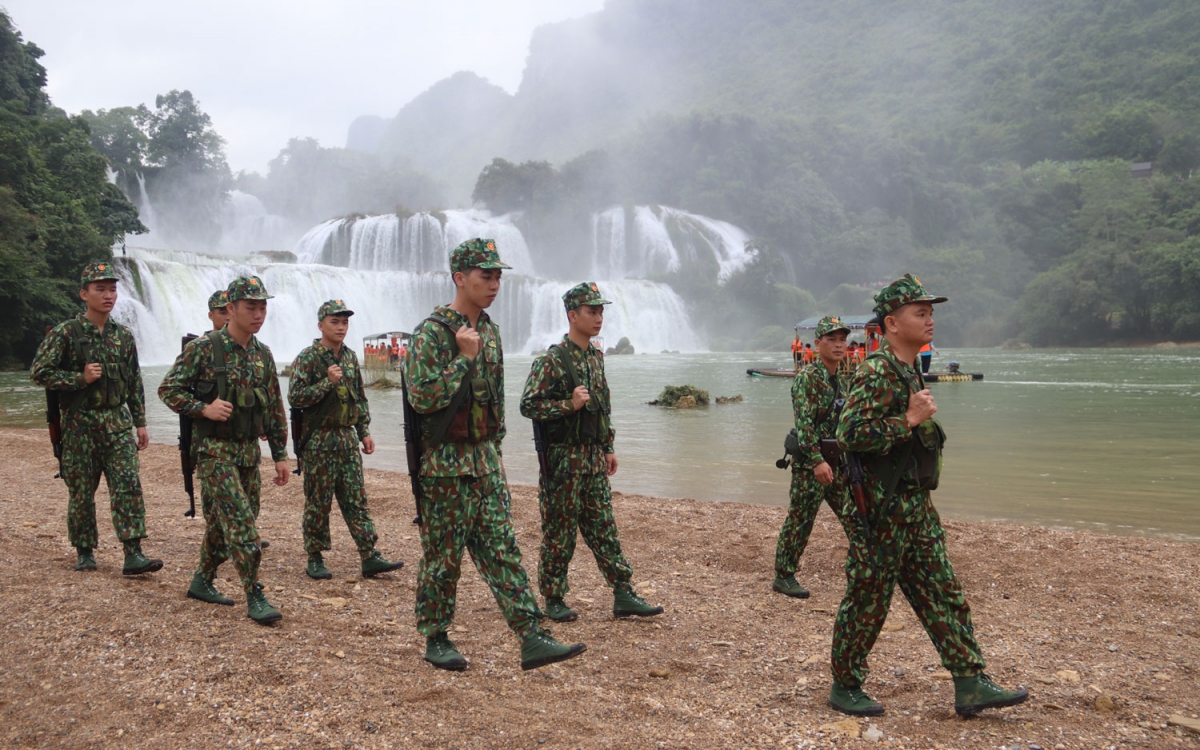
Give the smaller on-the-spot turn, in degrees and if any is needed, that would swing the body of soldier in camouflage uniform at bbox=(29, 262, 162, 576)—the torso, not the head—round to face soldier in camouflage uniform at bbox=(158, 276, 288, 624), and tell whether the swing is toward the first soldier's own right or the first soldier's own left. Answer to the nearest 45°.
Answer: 0° — they already face them

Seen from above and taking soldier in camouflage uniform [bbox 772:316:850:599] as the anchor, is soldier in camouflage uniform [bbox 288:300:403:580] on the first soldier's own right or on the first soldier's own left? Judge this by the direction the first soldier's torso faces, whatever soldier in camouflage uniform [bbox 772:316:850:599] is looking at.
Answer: on the first soldier's own right

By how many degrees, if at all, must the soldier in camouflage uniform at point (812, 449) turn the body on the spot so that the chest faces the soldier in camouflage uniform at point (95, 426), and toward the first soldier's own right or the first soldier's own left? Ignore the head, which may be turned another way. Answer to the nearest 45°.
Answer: approximately 135° to the first soldier's own right

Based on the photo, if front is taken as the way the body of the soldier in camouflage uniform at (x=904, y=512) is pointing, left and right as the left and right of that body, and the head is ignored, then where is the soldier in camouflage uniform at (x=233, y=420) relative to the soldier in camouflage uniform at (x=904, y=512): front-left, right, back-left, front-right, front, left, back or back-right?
back

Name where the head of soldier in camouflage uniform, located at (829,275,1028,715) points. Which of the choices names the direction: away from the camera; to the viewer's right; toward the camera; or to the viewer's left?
to the viewer's right

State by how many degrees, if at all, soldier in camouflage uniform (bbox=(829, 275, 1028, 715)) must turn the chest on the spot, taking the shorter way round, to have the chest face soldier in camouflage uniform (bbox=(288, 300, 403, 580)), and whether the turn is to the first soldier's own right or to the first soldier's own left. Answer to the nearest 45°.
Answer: approximately 180°

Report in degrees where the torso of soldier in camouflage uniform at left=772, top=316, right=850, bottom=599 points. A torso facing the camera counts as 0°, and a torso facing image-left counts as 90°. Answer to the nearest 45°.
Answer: approximately 315°

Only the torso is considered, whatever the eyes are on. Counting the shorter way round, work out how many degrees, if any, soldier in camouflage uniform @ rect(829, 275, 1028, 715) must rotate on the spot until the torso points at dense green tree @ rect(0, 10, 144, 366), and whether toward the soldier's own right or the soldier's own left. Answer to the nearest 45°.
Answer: approximately 135° to the soldier's own left

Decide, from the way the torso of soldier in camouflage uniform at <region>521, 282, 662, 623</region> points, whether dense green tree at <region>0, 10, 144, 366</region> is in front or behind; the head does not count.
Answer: behind

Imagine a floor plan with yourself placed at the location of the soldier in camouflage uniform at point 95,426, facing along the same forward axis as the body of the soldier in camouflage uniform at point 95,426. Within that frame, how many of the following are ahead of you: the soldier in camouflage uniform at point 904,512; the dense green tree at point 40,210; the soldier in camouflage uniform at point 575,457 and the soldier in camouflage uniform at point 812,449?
3

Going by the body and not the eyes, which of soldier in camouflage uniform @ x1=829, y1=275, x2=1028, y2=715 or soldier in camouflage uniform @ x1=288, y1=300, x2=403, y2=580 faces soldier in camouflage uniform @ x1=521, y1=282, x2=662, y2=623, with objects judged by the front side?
soldier in camouflage uniform @ x1=288, y1=300, x2=403, y2=580

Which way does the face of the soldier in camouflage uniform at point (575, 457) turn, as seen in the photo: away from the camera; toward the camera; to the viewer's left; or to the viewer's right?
to the viewer's right

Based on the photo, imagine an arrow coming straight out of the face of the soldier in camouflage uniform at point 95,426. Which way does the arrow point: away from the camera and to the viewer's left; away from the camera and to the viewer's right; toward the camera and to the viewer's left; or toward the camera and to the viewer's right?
toward the camera and to the viewer's right
